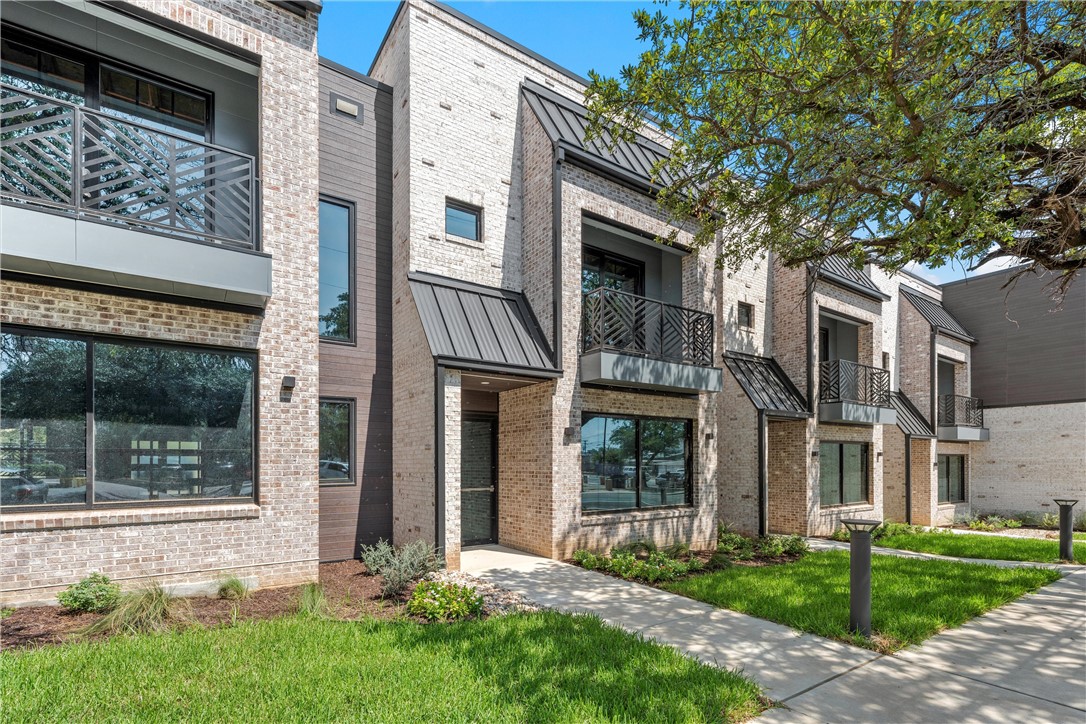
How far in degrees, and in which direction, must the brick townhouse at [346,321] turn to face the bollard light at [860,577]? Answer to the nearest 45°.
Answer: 0° — it already faces it

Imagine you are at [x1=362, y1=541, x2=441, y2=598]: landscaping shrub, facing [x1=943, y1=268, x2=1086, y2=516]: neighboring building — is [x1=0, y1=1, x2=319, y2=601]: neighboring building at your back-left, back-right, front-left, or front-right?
back-left

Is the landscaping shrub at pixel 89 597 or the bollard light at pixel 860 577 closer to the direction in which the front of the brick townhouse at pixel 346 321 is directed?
the bollard light

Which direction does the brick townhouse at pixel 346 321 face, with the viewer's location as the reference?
facing the viewer and to the right of the viewer
